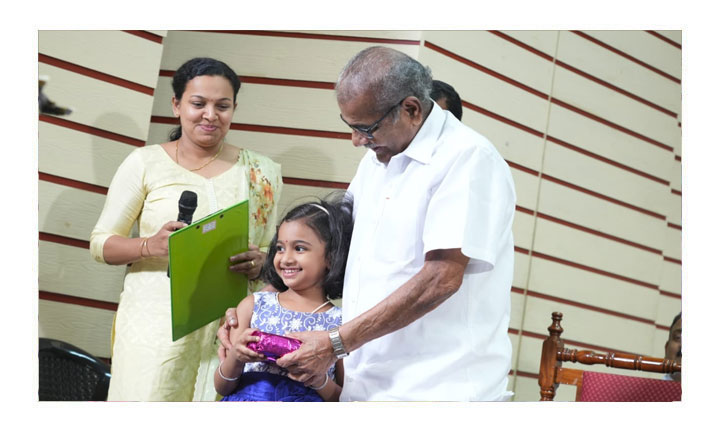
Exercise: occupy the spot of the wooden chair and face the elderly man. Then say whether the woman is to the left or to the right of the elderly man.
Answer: right

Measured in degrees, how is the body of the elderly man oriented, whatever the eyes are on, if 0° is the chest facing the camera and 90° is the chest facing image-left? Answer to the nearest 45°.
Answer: approximately 45°

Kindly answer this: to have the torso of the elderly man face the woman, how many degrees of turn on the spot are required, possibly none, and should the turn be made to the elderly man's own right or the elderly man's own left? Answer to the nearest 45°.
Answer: approximately 90° to the elderly man's own right

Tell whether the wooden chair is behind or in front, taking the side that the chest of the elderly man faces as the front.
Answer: behind

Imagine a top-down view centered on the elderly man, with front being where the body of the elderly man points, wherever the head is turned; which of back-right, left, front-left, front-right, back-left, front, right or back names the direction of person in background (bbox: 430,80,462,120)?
back-right

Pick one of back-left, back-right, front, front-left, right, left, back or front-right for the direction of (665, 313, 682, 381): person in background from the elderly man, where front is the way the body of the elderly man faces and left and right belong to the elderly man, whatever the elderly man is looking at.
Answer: back

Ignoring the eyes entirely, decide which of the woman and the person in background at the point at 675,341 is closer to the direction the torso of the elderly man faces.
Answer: the woman
